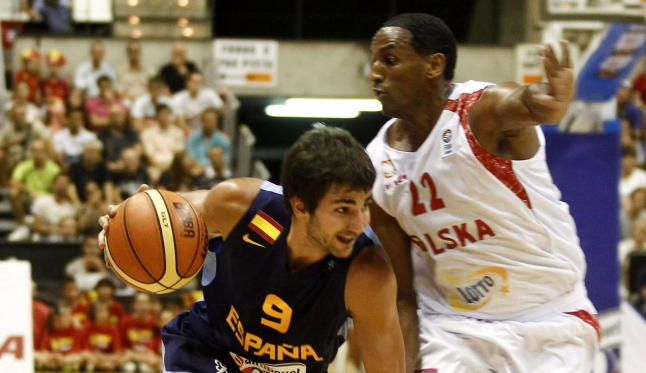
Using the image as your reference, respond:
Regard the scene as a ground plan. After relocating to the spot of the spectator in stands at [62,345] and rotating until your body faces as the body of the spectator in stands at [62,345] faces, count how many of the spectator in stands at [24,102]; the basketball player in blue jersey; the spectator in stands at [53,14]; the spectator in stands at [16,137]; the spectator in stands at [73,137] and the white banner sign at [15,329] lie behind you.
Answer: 4

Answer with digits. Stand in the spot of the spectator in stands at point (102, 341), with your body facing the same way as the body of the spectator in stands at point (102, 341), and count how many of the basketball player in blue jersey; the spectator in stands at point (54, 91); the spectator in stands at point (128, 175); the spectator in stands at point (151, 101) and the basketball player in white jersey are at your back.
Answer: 3

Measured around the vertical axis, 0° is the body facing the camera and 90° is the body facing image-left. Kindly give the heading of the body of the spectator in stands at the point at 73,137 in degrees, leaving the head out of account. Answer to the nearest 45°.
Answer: approximately 0°

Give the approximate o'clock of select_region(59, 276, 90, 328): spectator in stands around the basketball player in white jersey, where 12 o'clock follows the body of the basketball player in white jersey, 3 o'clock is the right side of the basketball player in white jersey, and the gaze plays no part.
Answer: The spectator in stands is roughly at 3 o'clock from the basketball player in white jersey.

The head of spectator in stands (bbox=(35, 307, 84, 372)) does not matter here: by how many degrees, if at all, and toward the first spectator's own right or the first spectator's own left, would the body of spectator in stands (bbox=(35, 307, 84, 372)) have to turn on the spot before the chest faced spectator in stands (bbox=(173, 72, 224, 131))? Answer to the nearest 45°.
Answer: approximately 135° to the first spectator's own left

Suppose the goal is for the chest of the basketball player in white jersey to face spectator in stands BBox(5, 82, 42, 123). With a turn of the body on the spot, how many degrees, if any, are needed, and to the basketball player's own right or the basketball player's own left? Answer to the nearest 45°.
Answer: approximately 90° to the basketball player's own right

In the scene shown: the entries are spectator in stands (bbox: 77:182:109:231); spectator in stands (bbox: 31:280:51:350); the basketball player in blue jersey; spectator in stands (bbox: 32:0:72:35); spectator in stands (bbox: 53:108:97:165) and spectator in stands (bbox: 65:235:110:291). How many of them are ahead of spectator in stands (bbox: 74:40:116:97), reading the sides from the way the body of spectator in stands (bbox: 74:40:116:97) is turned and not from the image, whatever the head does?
5
